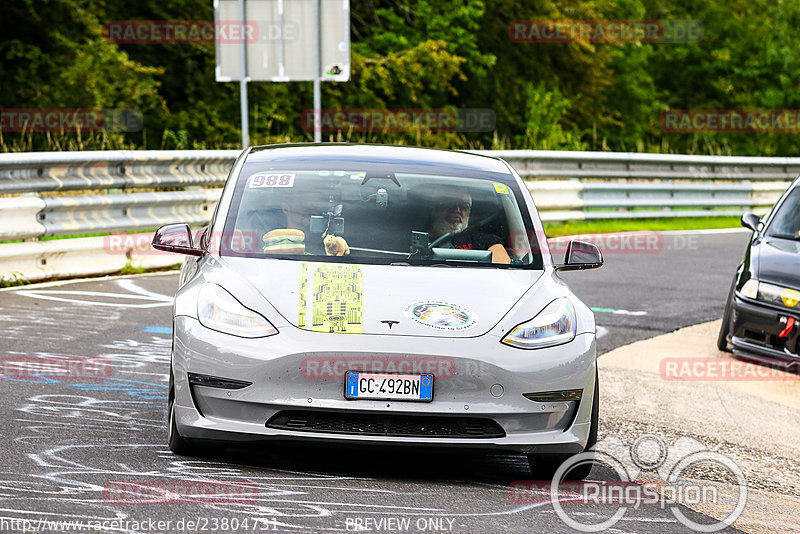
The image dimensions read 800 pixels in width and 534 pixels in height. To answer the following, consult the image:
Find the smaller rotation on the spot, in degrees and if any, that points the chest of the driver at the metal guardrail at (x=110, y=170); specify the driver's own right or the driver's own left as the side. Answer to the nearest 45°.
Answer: approximately 135° to the driver's own right

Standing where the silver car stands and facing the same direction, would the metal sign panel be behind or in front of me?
behind

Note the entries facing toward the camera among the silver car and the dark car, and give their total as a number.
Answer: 2

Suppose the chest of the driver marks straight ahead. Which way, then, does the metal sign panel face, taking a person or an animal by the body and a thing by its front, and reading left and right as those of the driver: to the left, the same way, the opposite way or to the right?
the opposite way

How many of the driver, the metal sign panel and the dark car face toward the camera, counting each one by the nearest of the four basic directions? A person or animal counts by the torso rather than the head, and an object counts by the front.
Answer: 2

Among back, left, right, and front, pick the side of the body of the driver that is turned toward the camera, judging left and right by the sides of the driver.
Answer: front

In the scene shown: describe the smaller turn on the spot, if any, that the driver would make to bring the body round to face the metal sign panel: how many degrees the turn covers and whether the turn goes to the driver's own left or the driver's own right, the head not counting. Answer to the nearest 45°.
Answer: approximately 180°

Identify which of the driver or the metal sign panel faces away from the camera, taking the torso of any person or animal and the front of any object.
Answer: the metal sign panel

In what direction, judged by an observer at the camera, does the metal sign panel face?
facing away from the viewer

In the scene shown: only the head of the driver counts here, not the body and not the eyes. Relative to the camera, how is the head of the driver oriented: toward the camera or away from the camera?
toward the camera

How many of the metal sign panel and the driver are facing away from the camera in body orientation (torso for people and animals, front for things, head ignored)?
1

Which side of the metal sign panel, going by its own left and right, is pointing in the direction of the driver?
back

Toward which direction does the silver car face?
toward the camera

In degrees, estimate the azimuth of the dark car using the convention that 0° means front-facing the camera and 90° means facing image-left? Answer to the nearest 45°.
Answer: approximately 0°

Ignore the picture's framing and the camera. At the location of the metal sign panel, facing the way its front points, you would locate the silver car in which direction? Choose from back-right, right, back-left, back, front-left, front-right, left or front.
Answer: back
